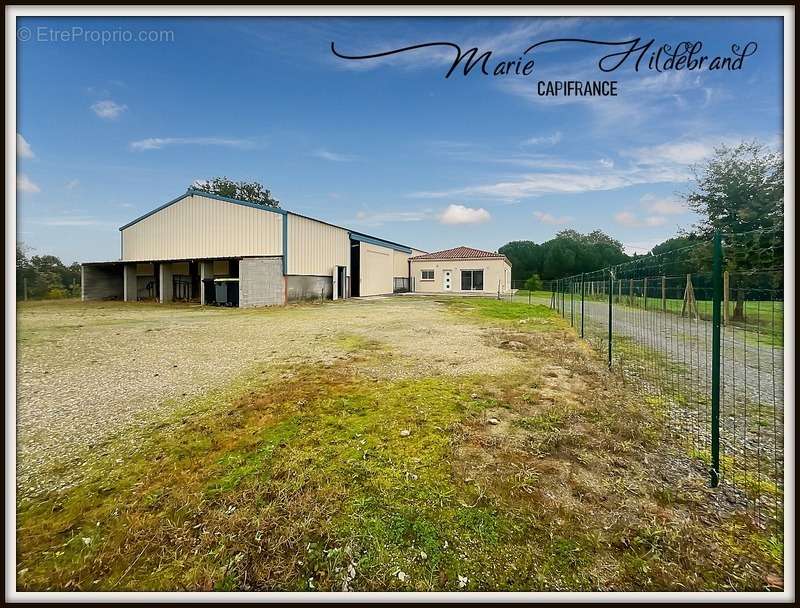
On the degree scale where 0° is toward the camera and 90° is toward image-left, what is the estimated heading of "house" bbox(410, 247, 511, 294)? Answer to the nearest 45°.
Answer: approximately 0°

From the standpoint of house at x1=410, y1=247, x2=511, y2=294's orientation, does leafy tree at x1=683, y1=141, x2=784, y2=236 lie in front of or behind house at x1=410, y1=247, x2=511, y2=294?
in front

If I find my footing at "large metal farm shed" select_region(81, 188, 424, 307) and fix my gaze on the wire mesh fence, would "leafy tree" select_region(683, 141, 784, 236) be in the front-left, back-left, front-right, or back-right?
front-left

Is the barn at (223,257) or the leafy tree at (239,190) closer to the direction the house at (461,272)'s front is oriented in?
the barn

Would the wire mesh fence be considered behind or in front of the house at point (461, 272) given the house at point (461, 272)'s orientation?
in front

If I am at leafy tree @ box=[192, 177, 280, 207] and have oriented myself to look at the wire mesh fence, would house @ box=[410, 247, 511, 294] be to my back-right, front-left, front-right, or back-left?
front-left

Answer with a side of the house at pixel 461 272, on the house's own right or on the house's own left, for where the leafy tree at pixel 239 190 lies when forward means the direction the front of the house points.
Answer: on the house's own right
